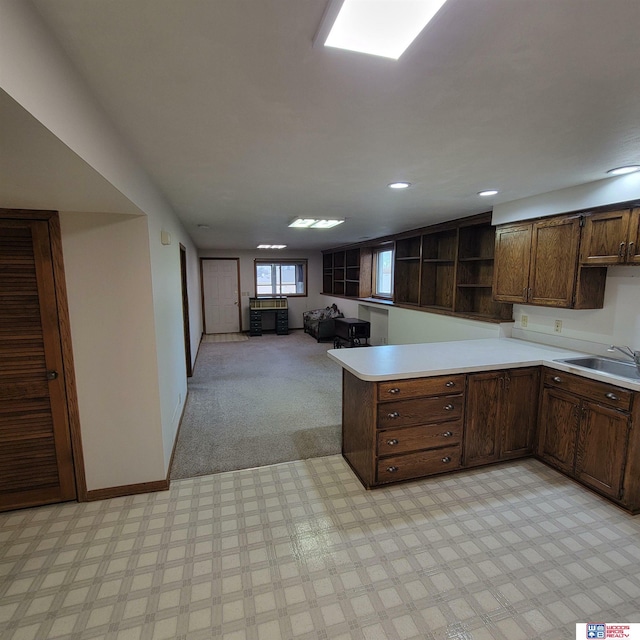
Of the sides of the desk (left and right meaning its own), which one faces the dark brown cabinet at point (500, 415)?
front

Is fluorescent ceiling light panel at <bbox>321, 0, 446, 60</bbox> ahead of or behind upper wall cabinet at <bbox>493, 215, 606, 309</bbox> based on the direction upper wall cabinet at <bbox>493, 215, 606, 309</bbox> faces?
ahead

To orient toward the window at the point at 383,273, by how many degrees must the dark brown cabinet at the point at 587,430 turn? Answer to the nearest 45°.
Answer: approximately 90° to its right

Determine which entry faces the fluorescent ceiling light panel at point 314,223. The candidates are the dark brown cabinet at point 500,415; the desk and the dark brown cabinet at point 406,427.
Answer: the desk

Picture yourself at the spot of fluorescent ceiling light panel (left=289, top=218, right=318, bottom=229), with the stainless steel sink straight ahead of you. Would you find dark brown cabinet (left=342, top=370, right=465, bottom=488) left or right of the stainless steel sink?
right

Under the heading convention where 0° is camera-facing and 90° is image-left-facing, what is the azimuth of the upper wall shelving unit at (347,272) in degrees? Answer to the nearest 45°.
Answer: approximately 45°

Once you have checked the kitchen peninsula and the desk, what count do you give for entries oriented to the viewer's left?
0

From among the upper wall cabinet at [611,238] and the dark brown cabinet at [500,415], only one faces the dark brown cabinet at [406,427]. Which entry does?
the upper wall cabinet

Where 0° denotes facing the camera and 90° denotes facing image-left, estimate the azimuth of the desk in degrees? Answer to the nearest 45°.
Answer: approximately 0°

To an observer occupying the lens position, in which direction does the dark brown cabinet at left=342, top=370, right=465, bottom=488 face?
facing the viewer and to the right of the viewer

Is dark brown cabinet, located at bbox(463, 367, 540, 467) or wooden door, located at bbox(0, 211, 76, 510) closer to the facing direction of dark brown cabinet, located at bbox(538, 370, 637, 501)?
the wooden door

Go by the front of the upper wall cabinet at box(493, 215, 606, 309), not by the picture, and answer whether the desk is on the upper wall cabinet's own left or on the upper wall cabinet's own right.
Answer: on the upper wall cabinet's own right

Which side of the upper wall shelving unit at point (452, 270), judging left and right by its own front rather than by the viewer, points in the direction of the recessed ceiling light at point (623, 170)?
left
